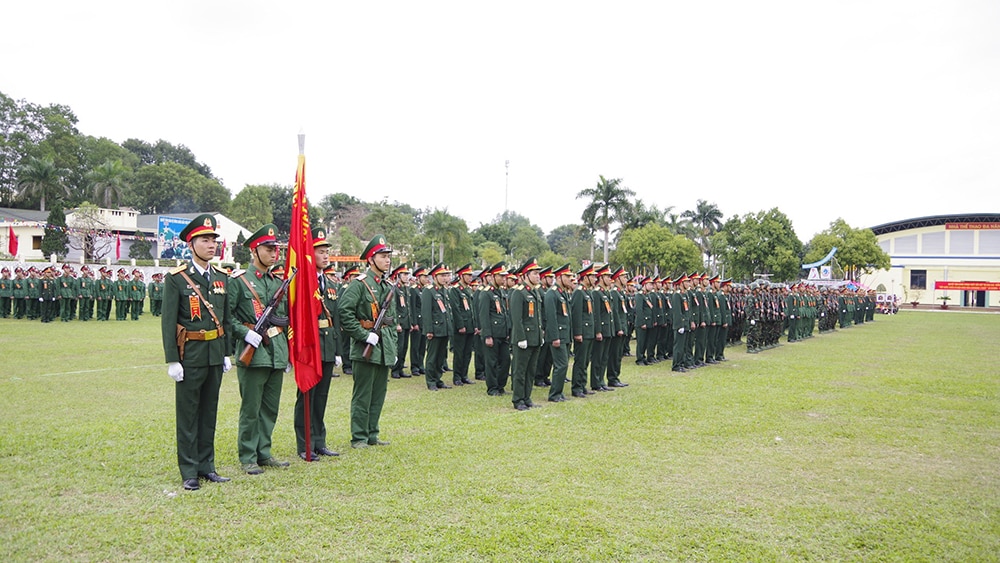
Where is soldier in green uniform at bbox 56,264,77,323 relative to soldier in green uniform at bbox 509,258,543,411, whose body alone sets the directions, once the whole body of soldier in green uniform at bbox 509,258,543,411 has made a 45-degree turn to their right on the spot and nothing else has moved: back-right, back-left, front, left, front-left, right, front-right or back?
back-right

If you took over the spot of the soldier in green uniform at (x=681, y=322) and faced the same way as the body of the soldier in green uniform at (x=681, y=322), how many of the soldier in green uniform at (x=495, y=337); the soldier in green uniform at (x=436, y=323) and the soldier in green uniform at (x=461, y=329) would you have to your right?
3

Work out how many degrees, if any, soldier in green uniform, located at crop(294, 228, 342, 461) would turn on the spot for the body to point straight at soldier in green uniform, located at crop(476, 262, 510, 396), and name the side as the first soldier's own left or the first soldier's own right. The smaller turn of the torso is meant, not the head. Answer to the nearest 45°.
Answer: approximately 90° to the first soldier's own left

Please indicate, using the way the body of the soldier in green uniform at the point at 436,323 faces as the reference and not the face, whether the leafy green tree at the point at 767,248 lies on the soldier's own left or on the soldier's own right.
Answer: on the soldier's own left

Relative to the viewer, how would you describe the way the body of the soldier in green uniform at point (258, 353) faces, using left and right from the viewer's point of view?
facing the viewer and to the right of the viewer

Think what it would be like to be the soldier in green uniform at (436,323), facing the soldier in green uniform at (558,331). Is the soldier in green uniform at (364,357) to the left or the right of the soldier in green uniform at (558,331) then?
right

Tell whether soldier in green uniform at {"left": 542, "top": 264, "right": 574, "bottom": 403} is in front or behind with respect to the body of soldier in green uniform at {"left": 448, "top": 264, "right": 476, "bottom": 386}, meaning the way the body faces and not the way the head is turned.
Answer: in front

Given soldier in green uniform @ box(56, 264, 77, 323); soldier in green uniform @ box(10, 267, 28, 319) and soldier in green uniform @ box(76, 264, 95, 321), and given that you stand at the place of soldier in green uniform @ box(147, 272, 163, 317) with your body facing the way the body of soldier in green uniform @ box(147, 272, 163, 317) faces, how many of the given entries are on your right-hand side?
3
